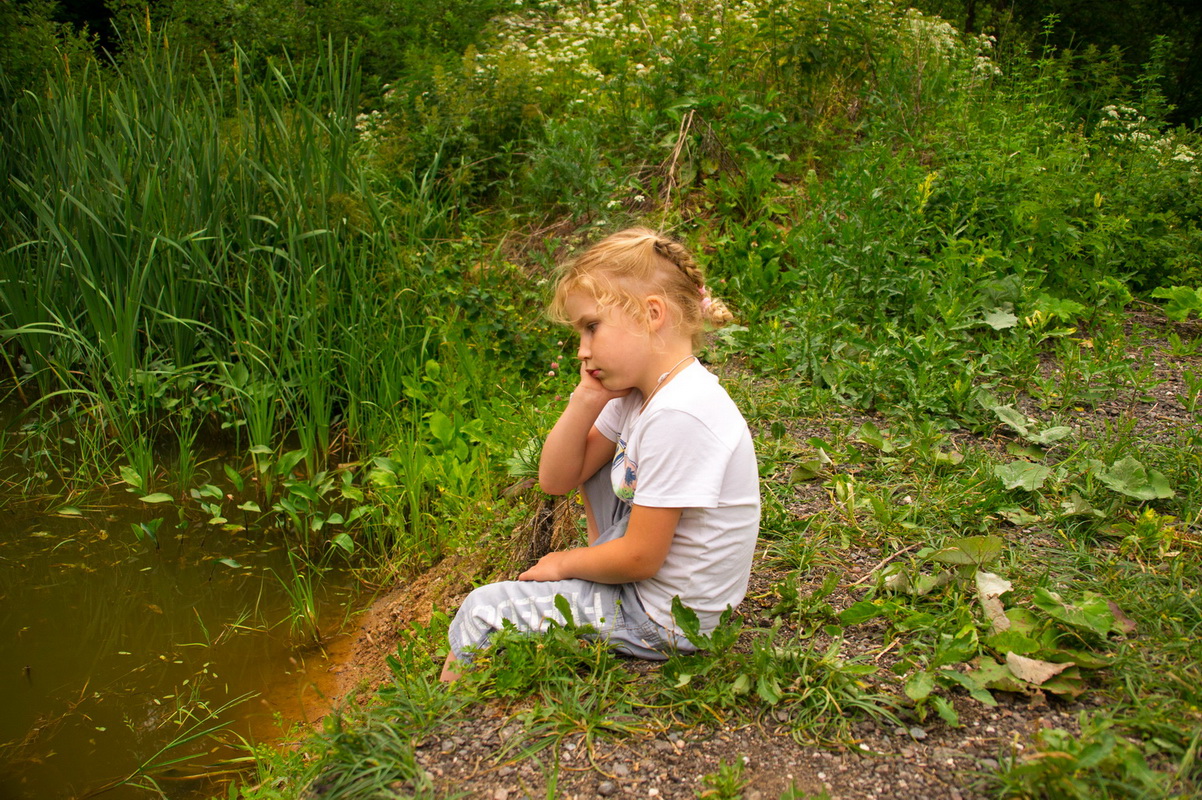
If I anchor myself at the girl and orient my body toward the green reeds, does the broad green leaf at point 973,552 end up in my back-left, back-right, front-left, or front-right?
back-right

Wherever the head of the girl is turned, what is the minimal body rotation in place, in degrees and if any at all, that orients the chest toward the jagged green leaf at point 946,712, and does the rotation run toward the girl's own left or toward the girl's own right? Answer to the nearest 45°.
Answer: approximately 135° to the girl's own left

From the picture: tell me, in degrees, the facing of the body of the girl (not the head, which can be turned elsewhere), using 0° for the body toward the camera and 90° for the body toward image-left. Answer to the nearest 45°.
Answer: approximately 90°

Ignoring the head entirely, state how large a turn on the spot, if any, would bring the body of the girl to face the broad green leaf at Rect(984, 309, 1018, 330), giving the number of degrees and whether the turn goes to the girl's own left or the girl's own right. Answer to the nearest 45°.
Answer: approximately 135° to the girl's own right

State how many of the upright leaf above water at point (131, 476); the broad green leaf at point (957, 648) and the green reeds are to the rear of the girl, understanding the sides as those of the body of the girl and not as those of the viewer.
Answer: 1

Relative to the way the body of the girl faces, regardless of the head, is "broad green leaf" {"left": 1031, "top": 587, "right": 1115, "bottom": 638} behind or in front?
behind

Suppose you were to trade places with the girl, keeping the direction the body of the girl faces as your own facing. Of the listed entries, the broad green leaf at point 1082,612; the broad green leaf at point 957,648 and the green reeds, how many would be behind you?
2

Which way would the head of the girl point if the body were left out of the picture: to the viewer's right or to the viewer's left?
to the viewer's left

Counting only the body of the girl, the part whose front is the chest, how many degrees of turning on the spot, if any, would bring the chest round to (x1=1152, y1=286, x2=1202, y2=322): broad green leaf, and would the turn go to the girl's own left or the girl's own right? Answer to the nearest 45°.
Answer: approximately 135° to the girl's own right

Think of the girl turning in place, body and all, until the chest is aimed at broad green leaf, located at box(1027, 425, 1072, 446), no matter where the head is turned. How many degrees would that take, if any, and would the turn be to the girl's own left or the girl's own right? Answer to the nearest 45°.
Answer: approximately 135° to the girl's own right

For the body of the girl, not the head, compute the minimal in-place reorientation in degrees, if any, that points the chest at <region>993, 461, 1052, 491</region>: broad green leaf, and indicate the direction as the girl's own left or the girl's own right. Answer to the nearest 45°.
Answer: approximately 135° to the girl's own right

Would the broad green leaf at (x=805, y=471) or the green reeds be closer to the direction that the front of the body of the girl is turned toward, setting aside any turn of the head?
the green reeds

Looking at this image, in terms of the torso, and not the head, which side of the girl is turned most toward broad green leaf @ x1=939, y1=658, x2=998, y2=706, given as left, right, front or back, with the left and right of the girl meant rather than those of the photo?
back
